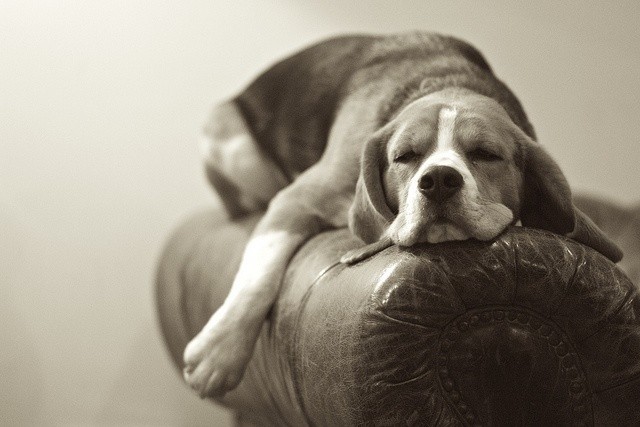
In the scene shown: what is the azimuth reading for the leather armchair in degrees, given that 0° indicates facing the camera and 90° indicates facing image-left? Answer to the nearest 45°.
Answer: approximately 315°
